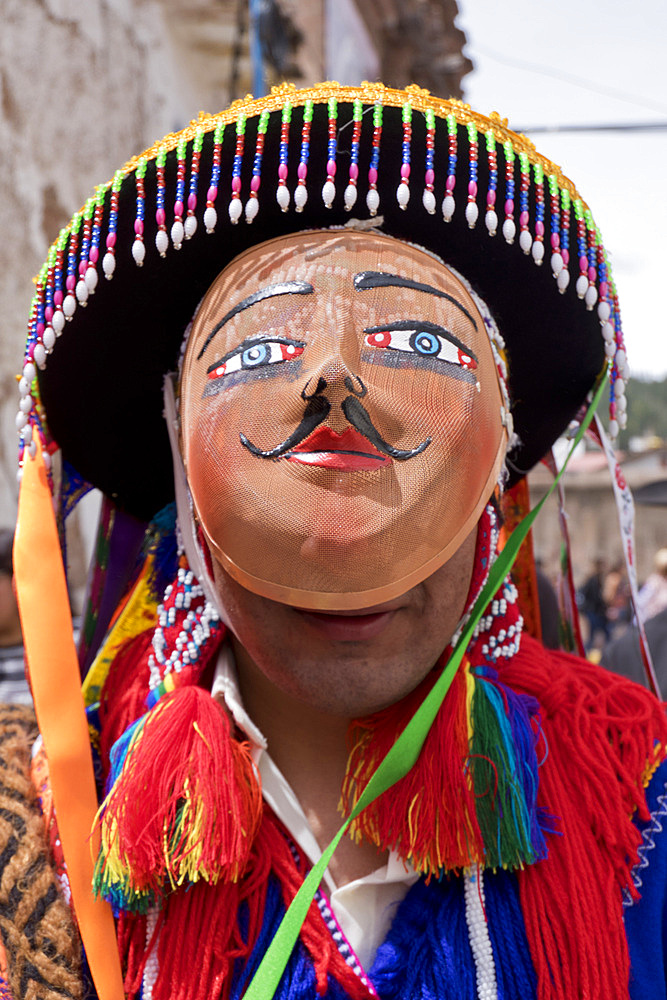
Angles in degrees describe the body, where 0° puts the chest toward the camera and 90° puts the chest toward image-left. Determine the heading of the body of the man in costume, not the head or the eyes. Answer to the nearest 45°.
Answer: approximately 0°
